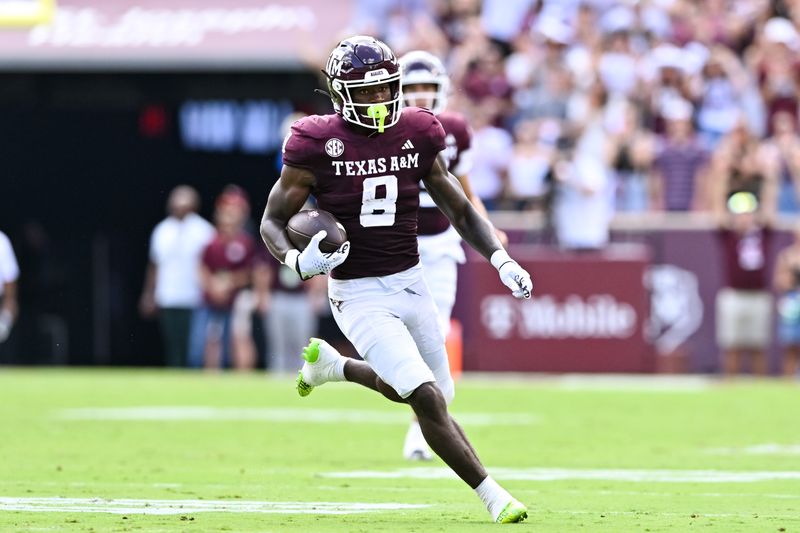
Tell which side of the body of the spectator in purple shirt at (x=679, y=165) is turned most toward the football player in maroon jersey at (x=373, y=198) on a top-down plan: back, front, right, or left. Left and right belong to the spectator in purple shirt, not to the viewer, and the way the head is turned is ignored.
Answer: front

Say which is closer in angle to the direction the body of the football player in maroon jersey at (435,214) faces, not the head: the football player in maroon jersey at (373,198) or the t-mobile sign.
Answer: the football player in maroon jersey

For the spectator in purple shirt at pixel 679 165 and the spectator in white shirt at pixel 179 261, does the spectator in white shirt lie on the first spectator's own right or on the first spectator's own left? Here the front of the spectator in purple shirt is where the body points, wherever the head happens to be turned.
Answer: on the first spectator's own right

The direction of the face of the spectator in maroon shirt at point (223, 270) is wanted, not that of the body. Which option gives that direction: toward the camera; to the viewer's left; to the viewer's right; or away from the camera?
toward the camera

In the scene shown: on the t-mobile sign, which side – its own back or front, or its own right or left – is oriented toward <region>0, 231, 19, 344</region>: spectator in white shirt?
right

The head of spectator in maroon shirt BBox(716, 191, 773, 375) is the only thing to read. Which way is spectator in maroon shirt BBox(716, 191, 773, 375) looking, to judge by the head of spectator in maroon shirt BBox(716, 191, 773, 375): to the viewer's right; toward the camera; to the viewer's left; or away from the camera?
toward the camera

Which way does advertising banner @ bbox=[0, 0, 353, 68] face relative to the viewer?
toward the camera

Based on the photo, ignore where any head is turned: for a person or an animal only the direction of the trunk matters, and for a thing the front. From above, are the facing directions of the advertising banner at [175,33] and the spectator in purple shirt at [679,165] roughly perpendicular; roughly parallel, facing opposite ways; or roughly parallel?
roughly parallel

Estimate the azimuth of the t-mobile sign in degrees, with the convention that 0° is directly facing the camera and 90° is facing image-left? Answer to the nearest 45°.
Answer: approximately 0°

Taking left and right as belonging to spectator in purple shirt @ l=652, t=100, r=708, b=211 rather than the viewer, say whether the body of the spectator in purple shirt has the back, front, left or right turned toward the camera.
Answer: front

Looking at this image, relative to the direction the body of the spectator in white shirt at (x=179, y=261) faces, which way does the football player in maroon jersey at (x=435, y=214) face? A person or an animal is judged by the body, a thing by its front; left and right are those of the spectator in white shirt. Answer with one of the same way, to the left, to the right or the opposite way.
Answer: the same way

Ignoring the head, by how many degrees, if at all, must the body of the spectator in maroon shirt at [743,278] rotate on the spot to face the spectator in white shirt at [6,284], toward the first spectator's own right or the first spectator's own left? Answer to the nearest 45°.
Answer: approximately 90° to the first spectator's own right

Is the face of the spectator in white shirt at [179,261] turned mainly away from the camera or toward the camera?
toward the camera

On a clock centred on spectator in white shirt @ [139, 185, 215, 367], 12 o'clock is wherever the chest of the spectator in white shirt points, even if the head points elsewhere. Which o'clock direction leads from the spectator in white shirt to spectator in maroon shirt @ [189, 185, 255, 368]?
The spectator in maroon shirt is roughly at 10 o'clock from the spectator in white shirt.

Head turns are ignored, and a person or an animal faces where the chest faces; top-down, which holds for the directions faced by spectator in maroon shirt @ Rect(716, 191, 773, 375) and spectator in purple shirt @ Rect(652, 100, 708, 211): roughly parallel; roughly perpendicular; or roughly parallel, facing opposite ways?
roughly parallel

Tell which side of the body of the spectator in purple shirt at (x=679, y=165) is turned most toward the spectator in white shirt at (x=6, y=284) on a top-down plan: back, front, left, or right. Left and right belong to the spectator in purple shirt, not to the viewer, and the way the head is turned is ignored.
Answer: right

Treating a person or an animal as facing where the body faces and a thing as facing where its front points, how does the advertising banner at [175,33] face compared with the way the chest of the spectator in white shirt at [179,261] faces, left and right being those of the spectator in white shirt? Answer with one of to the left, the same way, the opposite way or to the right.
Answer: the same way

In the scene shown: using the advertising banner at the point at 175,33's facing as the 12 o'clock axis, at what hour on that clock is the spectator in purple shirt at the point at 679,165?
The spectator in purple shirt is roughly at 10 o'clock from the advertising banner.

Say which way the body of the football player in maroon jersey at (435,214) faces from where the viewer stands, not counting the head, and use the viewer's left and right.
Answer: facing the viewer
